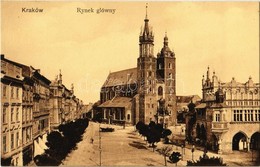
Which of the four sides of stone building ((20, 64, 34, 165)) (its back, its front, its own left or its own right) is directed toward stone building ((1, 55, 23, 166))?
right

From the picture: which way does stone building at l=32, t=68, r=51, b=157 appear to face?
to the viewer's right

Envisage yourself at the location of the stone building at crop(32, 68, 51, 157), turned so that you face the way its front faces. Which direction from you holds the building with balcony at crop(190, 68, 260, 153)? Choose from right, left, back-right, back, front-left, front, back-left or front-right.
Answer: front

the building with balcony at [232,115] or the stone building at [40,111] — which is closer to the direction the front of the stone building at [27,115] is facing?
the building with balcony

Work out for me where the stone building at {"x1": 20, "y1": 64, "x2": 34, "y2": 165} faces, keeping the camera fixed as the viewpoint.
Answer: facing to the right of the viewer

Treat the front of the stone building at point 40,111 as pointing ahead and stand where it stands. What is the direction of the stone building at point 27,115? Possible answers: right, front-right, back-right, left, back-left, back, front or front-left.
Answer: right

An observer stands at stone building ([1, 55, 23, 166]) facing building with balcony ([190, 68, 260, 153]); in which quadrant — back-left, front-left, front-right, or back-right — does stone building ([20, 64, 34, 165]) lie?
front-left

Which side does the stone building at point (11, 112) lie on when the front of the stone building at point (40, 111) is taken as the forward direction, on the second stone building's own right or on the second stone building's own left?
on the second stone building's own right

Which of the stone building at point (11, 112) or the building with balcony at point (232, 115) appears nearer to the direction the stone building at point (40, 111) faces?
the building with balcony

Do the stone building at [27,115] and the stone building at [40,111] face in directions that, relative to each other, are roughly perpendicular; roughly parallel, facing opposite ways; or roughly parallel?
roughly parallel

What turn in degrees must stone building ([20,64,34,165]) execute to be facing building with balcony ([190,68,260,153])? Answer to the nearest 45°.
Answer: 0° — it already faces it

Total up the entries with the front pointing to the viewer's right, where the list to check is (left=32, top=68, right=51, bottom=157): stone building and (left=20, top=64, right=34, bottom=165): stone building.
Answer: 2
